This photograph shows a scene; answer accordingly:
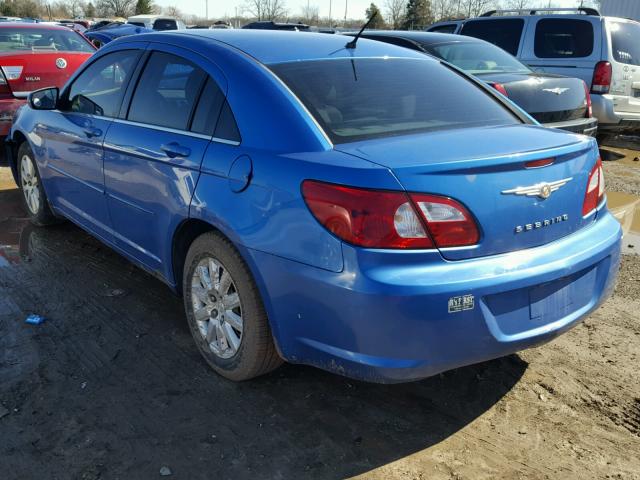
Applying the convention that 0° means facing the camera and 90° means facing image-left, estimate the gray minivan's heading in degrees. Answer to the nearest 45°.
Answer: approximately 135°

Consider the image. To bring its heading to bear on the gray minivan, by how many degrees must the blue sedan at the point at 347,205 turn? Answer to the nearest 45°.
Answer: approximately 90° to its right

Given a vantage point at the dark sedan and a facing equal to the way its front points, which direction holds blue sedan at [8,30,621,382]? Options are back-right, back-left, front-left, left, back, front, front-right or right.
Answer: back-left

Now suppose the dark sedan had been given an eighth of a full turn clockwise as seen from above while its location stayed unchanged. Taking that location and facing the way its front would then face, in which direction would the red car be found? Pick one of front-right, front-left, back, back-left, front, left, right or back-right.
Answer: left

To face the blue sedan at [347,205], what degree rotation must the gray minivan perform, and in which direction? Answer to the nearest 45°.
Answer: approximately 135° to its left

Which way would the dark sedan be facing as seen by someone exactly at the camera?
facing away from the viewer and to the left of the viewer

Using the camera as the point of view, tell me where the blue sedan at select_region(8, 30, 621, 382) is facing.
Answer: facing away from the viewer and to the left of the viewer

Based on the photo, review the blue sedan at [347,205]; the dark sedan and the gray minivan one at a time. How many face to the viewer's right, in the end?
0

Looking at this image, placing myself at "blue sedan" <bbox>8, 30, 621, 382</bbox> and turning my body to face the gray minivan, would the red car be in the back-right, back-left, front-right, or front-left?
front-left

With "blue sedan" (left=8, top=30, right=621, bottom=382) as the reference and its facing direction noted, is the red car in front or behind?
in front

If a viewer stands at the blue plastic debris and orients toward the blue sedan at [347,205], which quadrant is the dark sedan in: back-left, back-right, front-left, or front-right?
front-left
